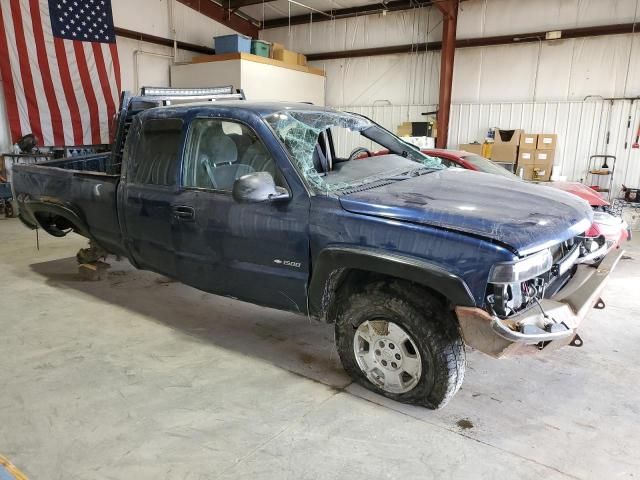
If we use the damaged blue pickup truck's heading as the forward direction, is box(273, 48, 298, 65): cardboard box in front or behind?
behind

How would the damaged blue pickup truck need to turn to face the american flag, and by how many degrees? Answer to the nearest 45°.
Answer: approximately 180°

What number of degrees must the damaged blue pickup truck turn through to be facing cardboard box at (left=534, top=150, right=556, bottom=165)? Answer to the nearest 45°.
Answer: approximately 90° to its left

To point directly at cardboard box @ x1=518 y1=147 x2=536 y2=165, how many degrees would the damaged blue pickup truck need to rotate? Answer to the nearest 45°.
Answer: approximately 90° to its left

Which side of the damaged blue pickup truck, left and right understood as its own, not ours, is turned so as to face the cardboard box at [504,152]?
left

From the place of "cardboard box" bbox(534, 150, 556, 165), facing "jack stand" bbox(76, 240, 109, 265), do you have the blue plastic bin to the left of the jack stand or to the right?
right

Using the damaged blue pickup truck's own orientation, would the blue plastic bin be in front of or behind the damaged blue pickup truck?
behind

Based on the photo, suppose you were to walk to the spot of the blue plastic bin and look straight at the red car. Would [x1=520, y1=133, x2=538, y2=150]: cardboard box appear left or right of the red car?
left

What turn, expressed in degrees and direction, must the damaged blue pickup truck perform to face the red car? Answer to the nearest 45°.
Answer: approximately 90° to its left

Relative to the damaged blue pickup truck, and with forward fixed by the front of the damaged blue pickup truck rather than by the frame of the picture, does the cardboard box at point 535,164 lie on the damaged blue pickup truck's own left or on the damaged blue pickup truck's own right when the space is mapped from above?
on the damaged blue pickup truck's own left

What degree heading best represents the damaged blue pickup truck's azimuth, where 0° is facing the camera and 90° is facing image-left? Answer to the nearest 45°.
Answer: approximately 315°
